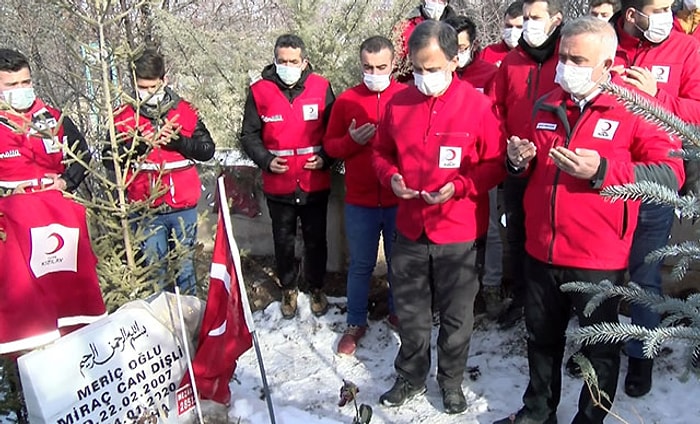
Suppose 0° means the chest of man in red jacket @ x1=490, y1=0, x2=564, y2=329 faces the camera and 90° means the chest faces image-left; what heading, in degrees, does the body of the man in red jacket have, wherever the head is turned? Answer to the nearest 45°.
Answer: approximately 45°

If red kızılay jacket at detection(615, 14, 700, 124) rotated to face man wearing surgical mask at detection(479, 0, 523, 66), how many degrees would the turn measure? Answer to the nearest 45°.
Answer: approximately 90° to its right

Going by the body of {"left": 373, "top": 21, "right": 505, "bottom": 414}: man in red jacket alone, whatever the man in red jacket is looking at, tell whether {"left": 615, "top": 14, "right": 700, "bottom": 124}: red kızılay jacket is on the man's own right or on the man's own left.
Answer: on the man's own left

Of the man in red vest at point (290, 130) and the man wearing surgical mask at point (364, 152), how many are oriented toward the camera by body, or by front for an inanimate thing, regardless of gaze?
2

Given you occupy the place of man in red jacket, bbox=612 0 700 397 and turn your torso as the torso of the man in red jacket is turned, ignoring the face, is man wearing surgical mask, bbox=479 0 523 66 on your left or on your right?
on your right

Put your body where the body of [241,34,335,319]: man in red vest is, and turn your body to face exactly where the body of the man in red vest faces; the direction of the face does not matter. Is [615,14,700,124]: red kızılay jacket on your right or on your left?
on your left

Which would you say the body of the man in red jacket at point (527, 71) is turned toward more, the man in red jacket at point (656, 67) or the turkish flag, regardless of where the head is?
the turkish flag

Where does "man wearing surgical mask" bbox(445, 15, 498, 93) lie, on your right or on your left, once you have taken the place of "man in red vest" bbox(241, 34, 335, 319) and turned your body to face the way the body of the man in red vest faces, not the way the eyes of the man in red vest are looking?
on your left

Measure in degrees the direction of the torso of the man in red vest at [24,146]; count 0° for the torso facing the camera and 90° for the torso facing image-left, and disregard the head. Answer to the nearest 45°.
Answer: approximately 0°
